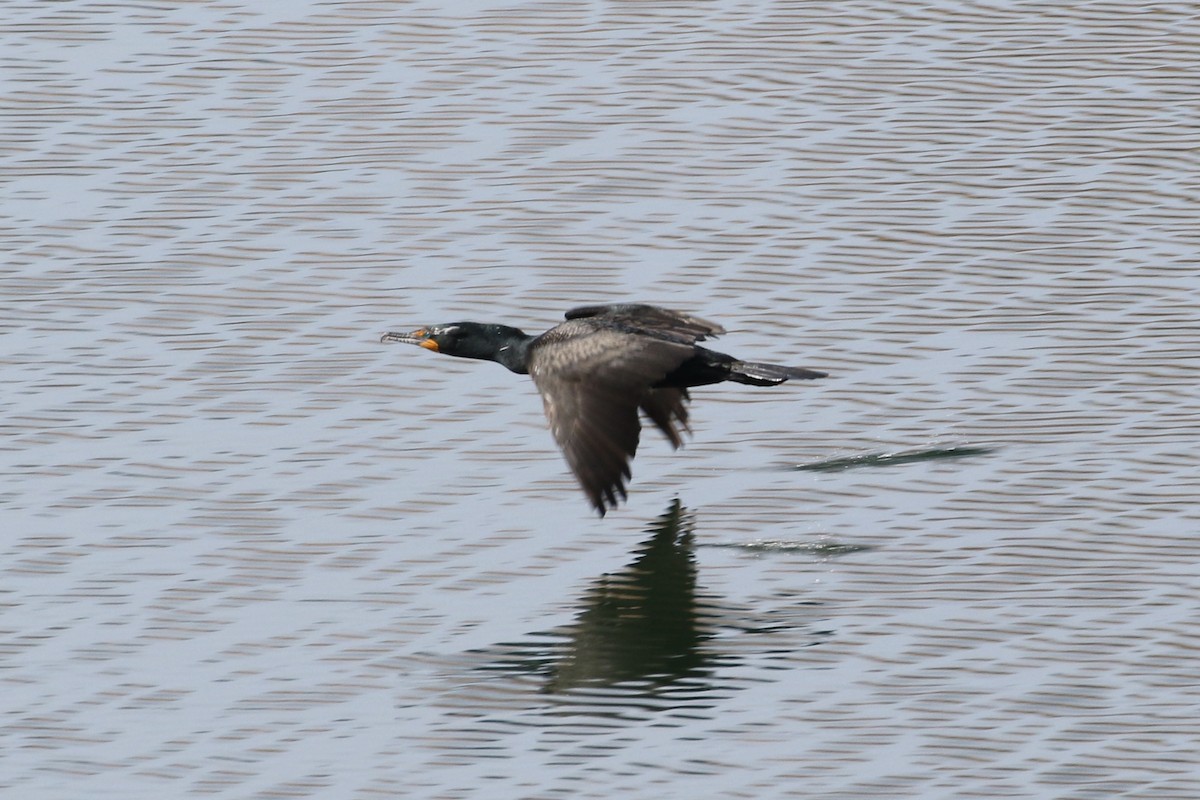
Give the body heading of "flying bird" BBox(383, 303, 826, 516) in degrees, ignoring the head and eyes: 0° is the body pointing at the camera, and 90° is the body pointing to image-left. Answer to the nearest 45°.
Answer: approximately 90°
